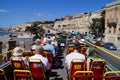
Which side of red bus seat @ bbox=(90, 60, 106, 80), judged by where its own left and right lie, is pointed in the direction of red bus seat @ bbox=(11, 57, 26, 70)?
left

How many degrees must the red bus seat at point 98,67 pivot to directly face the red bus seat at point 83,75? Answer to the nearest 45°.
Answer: approximately 180°

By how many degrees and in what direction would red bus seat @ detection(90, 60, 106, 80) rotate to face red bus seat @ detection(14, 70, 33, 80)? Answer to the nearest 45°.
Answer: approximately 135° to its left

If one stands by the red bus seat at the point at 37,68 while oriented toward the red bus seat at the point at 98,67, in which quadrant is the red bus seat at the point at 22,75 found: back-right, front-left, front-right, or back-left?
back-right

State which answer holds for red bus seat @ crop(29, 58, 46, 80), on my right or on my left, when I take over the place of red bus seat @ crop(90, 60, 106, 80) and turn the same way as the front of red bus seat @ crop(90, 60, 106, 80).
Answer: on my left

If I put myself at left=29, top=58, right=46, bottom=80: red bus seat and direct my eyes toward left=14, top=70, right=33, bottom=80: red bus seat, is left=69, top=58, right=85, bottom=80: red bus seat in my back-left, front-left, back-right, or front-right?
back-left

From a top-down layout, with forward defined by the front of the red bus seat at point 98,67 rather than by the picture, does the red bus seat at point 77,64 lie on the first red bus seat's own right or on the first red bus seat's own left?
on the first red bus seat's own left

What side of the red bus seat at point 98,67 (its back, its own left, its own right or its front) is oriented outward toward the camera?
back
